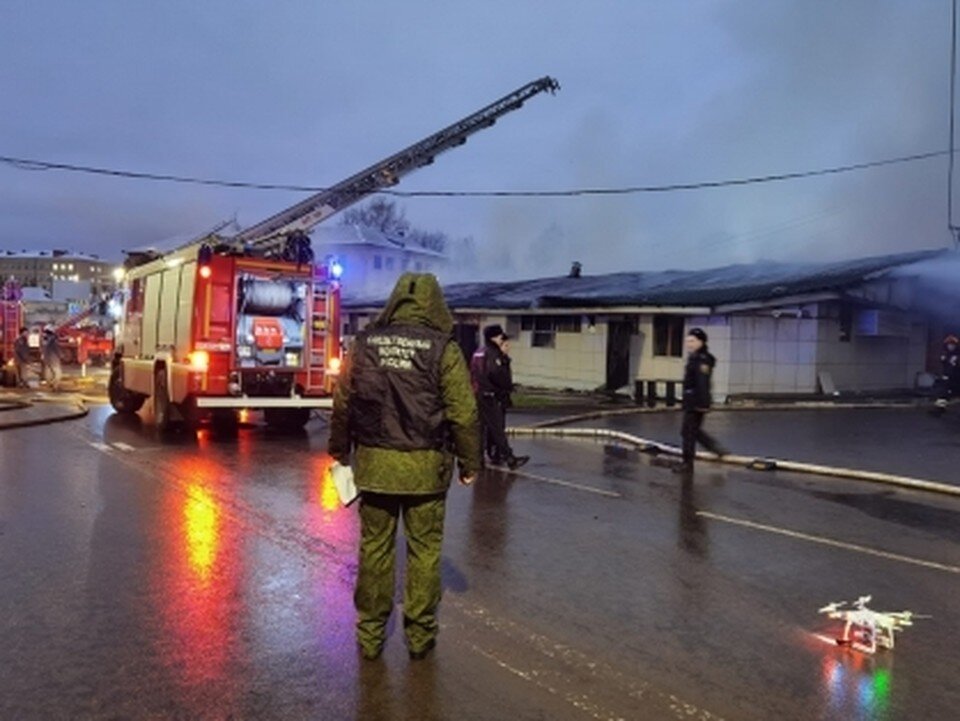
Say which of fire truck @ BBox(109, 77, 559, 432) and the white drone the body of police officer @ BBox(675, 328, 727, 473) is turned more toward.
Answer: the fire truck

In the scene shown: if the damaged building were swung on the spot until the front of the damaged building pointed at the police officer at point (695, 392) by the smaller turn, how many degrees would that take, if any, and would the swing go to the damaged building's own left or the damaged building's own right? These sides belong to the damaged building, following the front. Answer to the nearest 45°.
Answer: approximately 45° to the damaged building's own left

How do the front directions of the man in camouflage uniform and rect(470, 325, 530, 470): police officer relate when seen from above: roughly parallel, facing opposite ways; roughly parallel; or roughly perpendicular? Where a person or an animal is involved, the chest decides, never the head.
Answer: roughly perpendicular

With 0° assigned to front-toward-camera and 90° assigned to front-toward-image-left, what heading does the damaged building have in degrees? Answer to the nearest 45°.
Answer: approximately 45°

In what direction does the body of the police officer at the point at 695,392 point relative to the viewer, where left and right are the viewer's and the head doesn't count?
facing to the left of the viewer

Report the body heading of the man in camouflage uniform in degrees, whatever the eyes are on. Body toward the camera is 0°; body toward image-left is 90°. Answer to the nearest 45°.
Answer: approximately 180°

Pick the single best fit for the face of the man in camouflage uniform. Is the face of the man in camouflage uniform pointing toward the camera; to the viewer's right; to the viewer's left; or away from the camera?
away from the camera

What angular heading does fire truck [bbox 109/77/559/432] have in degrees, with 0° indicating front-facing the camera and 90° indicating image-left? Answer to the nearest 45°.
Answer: approximately 135°
